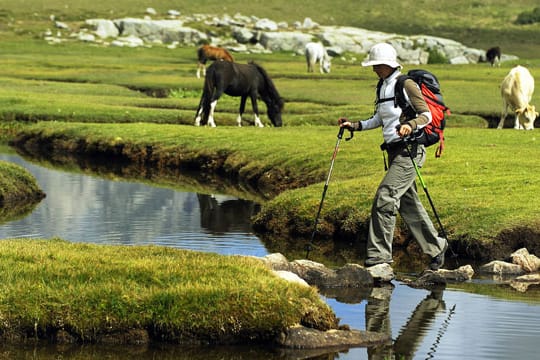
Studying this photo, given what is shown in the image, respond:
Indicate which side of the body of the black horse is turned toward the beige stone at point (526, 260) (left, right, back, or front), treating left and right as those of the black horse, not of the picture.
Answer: right

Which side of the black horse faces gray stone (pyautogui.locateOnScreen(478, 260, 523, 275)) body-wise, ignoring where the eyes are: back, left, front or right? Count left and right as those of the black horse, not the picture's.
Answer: right

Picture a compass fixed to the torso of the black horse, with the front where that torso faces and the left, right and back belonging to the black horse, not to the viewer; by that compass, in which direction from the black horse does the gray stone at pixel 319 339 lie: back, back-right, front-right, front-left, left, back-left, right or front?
right

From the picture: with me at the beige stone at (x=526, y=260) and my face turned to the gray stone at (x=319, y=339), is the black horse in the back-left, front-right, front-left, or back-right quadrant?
back-right

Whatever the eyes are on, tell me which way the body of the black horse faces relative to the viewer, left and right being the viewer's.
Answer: facing to the right of the viewer

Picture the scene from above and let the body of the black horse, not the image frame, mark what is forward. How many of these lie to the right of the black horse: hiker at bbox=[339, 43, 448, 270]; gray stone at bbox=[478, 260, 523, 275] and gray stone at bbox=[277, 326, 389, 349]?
3

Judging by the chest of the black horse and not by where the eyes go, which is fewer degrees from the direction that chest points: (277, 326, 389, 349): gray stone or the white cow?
the white cow

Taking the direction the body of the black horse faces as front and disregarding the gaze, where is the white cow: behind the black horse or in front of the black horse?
in front

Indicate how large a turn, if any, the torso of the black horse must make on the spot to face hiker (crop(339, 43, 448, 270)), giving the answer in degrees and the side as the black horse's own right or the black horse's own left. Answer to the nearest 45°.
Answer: approximately 90° to the black horse's own right
